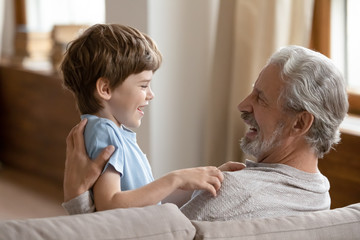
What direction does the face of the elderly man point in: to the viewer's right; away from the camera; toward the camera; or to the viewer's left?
to the viewer's left

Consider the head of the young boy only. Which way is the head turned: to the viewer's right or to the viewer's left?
to the viewer's right

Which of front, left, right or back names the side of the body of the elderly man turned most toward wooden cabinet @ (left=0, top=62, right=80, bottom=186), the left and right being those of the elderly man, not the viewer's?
front

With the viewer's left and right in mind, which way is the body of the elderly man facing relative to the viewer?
facing away from the viewer and to the left of the viewer

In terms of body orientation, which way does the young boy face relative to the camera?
to the viewer's right
